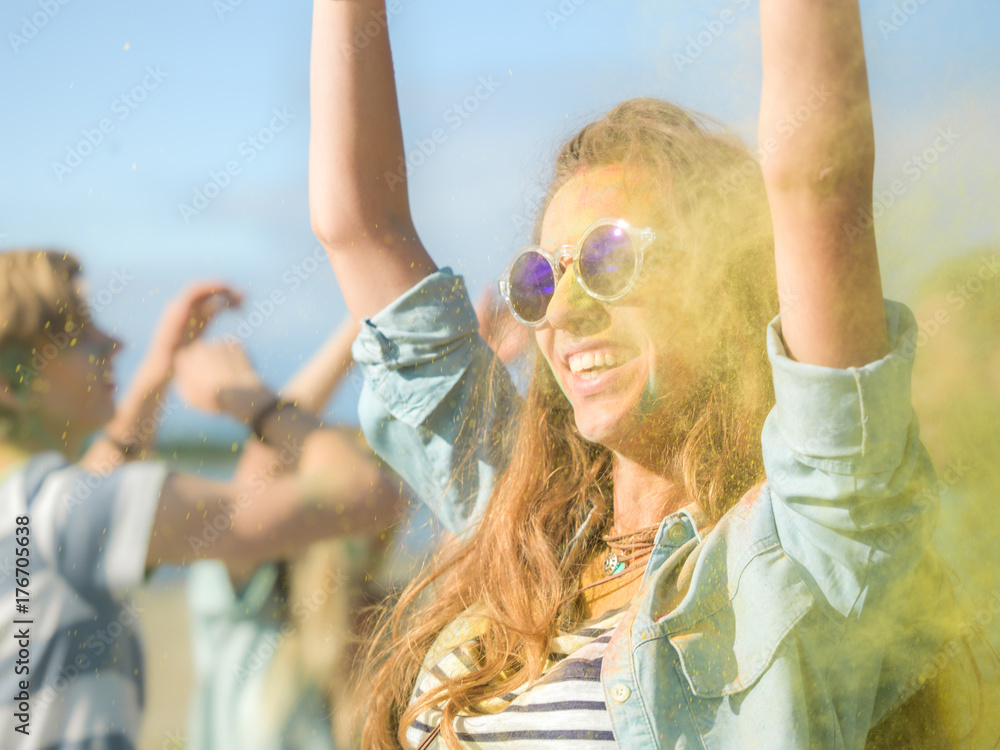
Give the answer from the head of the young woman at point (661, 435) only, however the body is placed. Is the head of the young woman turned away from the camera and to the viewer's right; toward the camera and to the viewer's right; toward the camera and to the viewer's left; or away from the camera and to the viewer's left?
toward the camera and to the viewer's left

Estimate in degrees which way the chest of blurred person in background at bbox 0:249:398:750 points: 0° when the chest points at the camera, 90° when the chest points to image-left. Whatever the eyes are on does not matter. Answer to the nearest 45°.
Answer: approximately 270°

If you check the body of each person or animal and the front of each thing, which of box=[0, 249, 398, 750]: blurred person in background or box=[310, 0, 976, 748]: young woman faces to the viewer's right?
the blurred person in background

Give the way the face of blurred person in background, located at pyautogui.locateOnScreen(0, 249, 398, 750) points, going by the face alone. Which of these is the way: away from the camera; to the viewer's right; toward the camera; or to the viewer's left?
to the viewer's right

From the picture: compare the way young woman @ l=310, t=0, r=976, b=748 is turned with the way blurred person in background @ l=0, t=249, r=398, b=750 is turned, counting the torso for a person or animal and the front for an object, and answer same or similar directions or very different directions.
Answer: very different directions

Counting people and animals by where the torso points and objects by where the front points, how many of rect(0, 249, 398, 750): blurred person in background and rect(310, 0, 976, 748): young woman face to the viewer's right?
1

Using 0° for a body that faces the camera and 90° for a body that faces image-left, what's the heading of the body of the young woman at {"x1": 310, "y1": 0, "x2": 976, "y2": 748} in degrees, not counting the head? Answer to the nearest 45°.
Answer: approximately 45°
